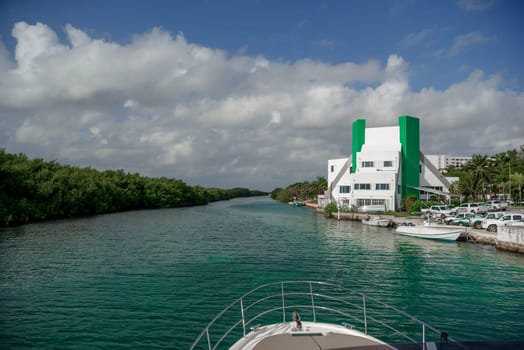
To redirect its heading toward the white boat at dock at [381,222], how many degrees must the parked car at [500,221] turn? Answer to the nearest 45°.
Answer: approximately 90° to its right

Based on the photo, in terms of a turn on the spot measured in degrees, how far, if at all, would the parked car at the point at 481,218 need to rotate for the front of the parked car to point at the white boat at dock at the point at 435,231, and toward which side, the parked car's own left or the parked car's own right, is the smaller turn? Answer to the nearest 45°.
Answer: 0° — it already faces it

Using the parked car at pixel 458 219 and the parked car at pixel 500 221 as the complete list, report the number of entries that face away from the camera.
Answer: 0

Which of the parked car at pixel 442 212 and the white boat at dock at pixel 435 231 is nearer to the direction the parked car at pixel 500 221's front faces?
the white boat at dock

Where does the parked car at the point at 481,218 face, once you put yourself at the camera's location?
facing the viewer and to the left of the viewer

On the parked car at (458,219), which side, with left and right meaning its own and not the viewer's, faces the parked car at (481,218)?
left

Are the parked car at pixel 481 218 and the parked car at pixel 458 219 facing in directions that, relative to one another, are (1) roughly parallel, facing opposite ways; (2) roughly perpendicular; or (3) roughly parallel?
roughly parallel

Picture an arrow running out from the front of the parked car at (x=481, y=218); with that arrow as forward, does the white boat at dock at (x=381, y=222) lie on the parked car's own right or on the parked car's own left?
on the parked car's own right

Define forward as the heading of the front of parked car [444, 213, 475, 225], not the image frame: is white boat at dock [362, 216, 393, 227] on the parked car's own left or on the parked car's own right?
on the parked car's own right

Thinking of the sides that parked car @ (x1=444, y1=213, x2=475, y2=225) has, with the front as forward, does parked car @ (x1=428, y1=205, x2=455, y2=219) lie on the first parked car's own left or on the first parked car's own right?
on the first parked car's own right

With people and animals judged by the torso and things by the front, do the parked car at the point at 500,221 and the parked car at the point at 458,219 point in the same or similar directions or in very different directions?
same or similar directions

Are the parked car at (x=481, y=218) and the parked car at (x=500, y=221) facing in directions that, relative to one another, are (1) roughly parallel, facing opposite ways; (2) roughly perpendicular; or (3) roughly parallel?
roughly parallel

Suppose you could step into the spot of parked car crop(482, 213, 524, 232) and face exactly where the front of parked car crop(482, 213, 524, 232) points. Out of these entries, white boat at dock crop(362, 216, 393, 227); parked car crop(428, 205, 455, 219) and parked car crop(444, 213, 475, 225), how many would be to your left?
0
